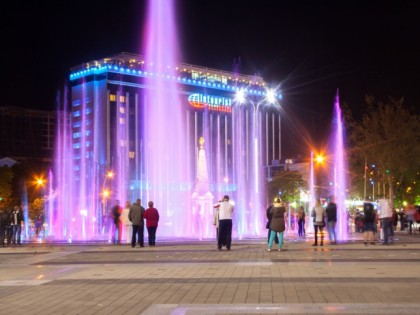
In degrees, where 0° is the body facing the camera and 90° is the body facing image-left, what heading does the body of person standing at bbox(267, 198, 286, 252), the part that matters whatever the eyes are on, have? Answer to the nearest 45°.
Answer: approximately 180°

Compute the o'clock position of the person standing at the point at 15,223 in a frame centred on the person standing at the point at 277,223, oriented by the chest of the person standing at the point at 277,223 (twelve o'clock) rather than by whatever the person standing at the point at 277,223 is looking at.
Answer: the person standing at the point at 15,223 is roughly at 10 o'clock from the person standing at the point at 277,223.

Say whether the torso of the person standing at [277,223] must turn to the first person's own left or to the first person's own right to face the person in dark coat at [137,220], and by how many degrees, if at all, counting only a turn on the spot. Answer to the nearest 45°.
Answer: approximately 45° to the first person's own left

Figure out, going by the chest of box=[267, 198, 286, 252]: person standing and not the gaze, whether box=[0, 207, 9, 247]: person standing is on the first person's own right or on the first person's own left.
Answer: on the first person's own left
